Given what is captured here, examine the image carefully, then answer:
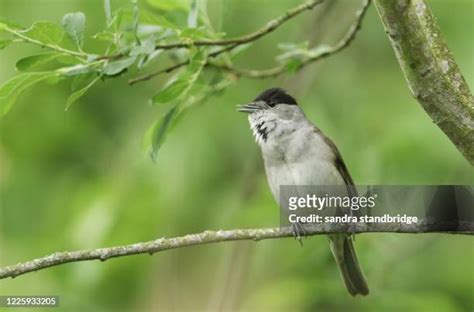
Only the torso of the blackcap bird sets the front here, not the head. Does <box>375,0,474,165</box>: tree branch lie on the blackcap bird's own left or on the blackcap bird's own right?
on the blackcap bird's own left

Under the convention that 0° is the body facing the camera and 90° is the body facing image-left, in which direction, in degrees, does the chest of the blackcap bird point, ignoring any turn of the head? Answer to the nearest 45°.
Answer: approximately 45°

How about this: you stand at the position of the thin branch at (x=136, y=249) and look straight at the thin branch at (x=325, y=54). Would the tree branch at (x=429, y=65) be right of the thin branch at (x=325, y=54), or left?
right
